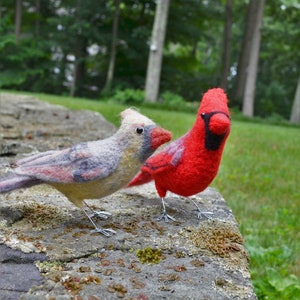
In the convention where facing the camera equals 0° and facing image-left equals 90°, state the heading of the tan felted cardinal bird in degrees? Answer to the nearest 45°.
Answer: approximately 270°

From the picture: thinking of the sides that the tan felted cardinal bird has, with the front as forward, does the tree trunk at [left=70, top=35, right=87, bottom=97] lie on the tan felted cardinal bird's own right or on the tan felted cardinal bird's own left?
on the tan felted cardinal bird's own left

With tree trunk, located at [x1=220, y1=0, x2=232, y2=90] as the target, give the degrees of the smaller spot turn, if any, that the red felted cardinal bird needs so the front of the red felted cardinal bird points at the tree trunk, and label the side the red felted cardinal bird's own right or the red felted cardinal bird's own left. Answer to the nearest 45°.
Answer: approximately 135° to the red felted cardinal bird's own left

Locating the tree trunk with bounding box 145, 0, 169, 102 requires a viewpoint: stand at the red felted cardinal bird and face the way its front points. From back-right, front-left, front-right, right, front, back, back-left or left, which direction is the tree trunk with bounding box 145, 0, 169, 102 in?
back-left

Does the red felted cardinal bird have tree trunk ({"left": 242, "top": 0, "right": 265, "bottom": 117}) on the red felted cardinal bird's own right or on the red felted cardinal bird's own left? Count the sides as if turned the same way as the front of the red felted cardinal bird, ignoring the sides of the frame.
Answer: on the red felted cardinal bird's own left

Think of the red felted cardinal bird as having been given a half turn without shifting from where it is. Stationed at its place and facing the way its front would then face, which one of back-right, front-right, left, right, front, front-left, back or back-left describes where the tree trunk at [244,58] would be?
front-right

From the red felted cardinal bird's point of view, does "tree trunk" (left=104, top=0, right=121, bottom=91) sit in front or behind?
behind

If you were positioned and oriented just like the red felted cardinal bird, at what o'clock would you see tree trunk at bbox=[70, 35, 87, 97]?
The tree trunk is roughly at 7 o'clock from the red felted cardinal bird.

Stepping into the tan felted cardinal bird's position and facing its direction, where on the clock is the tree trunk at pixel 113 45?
The tree trunk is roughly at 9 o'clock from the tan felted cardinal bird.

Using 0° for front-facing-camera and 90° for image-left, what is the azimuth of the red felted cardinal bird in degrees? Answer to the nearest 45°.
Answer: approximately 315°
